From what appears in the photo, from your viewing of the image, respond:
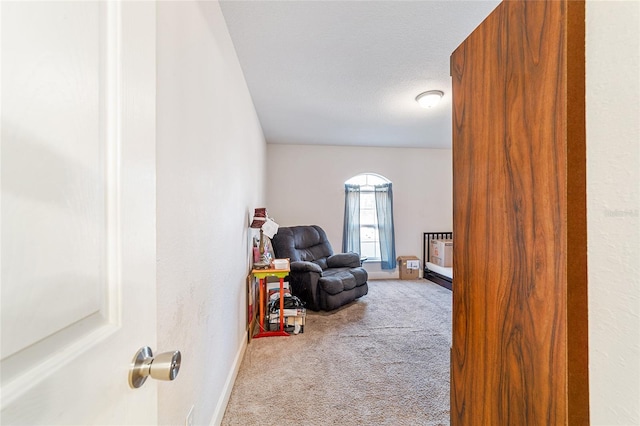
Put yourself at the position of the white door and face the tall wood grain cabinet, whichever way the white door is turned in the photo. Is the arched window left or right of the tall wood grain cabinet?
left

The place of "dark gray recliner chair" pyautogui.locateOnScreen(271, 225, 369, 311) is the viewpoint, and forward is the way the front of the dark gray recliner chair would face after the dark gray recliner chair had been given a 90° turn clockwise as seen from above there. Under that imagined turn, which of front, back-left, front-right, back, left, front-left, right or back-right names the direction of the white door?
front-left

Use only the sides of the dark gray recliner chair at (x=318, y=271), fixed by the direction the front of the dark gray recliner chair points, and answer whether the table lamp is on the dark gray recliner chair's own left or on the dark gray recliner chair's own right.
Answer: on the dark gray recliner chair's own right

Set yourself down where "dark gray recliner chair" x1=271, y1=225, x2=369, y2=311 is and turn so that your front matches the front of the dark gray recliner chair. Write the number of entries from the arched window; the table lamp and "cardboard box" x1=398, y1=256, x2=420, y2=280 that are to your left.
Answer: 2

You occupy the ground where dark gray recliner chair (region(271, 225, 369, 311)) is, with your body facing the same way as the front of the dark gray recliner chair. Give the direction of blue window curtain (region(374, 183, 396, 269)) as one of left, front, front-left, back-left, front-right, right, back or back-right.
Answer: left

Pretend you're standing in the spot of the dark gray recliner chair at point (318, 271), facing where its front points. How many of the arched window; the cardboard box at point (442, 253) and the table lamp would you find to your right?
1

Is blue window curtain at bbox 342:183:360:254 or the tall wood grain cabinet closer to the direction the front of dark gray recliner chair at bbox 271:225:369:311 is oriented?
the tall wood grain cabinet

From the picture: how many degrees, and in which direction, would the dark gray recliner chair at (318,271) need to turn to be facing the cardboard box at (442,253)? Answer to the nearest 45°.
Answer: approximately 90° to its left

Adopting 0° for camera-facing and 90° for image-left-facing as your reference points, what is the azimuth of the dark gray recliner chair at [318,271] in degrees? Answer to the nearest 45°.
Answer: approximately 315°

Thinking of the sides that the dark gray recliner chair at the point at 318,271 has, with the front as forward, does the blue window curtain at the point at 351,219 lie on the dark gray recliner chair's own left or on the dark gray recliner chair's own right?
on the dark gray recliner chair's own left

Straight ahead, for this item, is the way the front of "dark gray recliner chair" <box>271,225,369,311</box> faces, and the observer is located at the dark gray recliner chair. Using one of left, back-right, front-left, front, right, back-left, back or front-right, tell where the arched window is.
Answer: left

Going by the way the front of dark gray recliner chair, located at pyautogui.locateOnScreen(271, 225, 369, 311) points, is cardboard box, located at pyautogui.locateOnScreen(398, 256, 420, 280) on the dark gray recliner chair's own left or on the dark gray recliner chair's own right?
on the dark gray recliner chair's own left
